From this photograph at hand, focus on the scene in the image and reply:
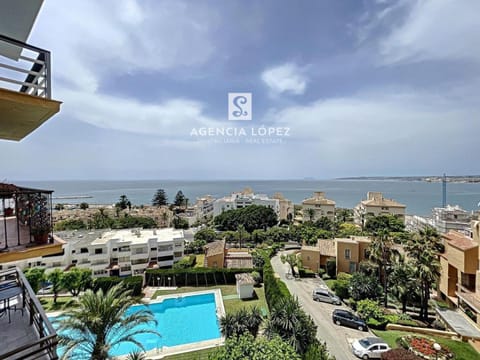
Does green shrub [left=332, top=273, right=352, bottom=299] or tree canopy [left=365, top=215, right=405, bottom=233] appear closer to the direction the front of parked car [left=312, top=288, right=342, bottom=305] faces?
the green shrub

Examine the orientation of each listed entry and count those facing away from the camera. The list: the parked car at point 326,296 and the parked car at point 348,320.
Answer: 0

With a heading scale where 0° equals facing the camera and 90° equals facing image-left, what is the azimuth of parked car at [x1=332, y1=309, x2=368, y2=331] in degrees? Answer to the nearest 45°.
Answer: approximately 315°

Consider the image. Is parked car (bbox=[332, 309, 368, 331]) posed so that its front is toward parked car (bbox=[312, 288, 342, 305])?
no

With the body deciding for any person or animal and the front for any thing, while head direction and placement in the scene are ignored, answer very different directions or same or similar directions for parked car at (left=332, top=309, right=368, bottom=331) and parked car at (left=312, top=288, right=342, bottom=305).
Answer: same or similar directions

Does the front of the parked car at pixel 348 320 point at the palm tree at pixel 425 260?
no

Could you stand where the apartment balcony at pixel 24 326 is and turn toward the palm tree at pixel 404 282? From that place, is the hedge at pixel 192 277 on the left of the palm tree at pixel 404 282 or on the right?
left

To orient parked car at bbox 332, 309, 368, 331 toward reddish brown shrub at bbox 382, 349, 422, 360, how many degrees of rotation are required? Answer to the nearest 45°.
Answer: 0° — it already faces it
